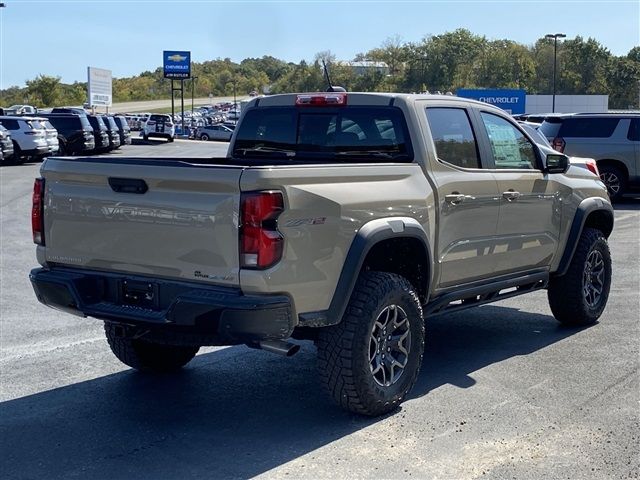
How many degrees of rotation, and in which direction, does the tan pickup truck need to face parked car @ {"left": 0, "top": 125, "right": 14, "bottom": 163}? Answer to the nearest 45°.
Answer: approximately 90° to its left

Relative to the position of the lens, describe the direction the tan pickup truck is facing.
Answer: facing away from the viewer and to the right of the viewer

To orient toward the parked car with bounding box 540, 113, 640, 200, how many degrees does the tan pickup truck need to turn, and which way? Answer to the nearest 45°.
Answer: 0° — it already faces it

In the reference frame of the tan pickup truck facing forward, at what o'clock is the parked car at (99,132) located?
The parked car is roughly at 10 o'clock from the tan pickup truck.

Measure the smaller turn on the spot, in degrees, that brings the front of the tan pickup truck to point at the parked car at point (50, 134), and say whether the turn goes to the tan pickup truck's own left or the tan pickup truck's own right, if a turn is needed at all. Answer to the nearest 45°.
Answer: approximately 45° to the tan pickup truck's own left

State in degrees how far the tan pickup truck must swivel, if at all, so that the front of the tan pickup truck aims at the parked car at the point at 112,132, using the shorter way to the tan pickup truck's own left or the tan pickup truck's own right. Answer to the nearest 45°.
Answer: approximately 45° to the tan pickup truck's own left

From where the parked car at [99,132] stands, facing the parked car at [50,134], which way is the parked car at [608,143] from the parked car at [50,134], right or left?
left

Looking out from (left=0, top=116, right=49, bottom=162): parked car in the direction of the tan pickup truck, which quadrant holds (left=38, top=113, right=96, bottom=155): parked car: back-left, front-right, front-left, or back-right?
back-left

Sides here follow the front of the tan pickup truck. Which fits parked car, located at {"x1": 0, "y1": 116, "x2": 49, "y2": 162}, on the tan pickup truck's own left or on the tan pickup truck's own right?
on the tan pickup truck's own left

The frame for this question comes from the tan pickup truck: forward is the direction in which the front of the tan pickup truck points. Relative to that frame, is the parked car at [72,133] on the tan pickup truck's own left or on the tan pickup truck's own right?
on the tan pickup truck's own left
